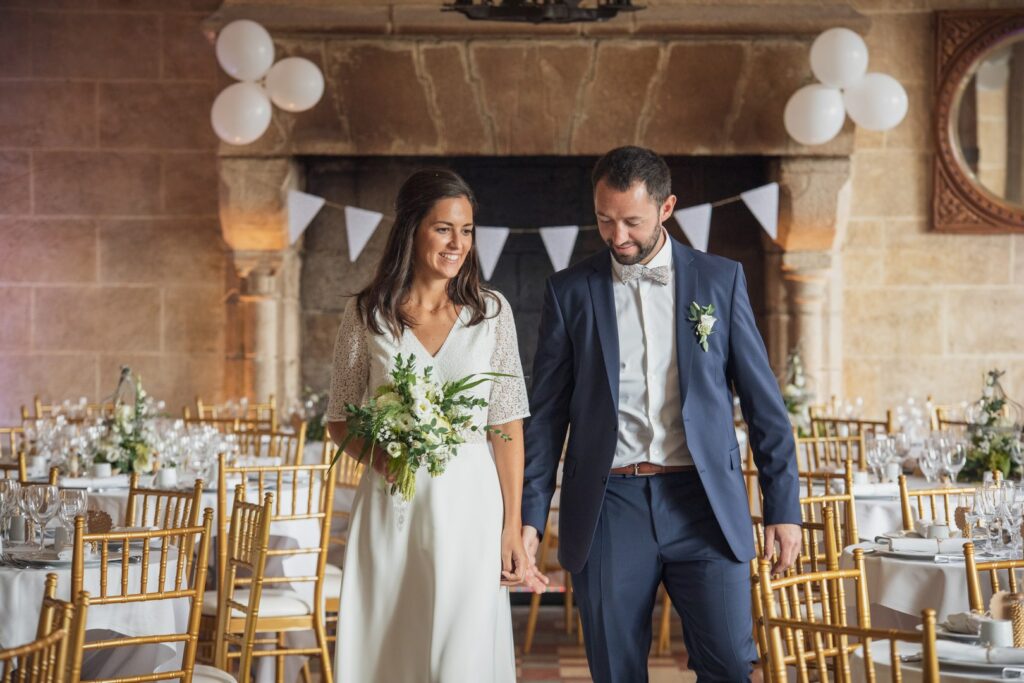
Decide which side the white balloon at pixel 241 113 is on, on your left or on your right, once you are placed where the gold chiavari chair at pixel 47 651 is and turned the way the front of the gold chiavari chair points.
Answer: on your right

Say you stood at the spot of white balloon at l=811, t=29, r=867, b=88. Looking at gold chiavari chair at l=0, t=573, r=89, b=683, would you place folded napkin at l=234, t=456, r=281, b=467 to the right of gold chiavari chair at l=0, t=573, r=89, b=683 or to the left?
right

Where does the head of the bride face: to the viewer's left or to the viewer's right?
to the viewer's right

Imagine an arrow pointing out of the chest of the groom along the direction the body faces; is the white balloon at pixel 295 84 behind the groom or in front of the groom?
behind

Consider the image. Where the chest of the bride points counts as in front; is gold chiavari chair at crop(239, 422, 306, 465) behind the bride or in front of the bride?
behind

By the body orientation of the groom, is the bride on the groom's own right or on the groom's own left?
on the groom's own right

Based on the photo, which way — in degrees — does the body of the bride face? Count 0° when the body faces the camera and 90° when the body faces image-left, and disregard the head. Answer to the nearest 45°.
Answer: approximately 0°

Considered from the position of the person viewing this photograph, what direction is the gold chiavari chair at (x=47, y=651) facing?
facing away from the viewer and to the left of the viewer

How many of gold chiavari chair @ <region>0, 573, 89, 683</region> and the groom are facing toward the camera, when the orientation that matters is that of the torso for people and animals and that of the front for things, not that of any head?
1

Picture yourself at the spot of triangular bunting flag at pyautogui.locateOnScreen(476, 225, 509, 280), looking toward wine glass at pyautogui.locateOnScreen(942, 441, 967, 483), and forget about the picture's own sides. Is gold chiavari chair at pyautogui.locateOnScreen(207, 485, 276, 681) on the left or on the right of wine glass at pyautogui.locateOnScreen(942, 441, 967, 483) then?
right
